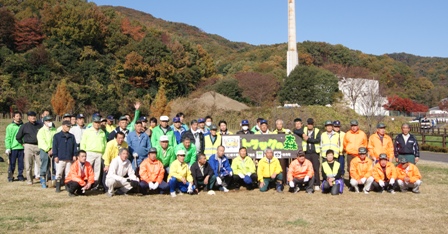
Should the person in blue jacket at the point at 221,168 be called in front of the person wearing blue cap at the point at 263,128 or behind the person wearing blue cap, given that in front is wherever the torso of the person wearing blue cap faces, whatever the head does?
in front

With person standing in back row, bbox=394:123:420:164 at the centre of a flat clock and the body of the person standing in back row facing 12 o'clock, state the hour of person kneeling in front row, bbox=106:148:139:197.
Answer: The person kneeling in front row is roughly at 2 o'clock from the person standing in back row.

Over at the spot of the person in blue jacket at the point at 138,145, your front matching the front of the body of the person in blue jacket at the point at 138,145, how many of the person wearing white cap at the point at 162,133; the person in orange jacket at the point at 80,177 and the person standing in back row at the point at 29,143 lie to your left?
1

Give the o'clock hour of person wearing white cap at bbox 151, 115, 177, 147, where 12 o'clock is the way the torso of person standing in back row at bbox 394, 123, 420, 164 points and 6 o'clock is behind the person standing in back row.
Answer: The person wearing white cap is roughly at 2 o'clock from the person standing in back row.

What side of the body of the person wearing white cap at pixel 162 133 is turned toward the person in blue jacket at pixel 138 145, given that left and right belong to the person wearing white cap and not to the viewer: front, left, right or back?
right

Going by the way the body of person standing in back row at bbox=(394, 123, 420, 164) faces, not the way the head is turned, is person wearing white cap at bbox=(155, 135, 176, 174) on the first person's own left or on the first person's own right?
on the first person's own right

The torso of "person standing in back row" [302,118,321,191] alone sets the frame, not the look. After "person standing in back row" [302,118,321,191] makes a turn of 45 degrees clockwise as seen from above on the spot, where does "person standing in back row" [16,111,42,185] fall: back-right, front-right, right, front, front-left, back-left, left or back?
front-right

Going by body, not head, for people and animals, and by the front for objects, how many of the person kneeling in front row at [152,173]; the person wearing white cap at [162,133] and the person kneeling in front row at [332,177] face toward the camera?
3

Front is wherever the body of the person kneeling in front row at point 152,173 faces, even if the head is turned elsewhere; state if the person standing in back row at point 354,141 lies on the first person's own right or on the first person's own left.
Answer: on the first person's own left

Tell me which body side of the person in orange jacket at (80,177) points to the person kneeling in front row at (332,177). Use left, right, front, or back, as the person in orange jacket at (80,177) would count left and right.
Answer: left

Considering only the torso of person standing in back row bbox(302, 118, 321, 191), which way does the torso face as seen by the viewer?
toward the camera

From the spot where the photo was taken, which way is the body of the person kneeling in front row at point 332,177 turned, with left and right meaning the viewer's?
facing the viewer

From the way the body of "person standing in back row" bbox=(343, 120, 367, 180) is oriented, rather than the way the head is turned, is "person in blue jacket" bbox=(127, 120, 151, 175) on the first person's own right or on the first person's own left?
on the first person's own right

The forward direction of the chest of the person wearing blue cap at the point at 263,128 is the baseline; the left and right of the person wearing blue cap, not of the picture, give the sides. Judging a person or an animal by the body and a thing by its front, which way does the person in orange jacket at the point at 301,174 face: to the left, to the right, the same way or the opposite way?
the same way

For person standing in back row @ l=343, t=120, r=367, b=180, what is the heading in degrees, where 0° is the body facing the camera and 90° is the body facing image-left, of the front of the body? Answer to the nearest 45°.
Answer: approximately 0°

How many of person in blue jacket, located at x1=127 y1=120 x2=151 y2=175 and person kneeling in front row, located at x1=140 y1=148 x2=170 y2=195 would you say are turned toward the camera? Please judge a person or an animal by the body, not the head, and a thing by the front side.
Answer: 2

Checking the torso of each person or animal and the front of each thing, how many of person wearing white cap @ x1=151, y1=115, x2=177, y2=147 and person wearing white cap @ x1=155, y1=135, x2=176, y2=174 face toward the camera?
2
